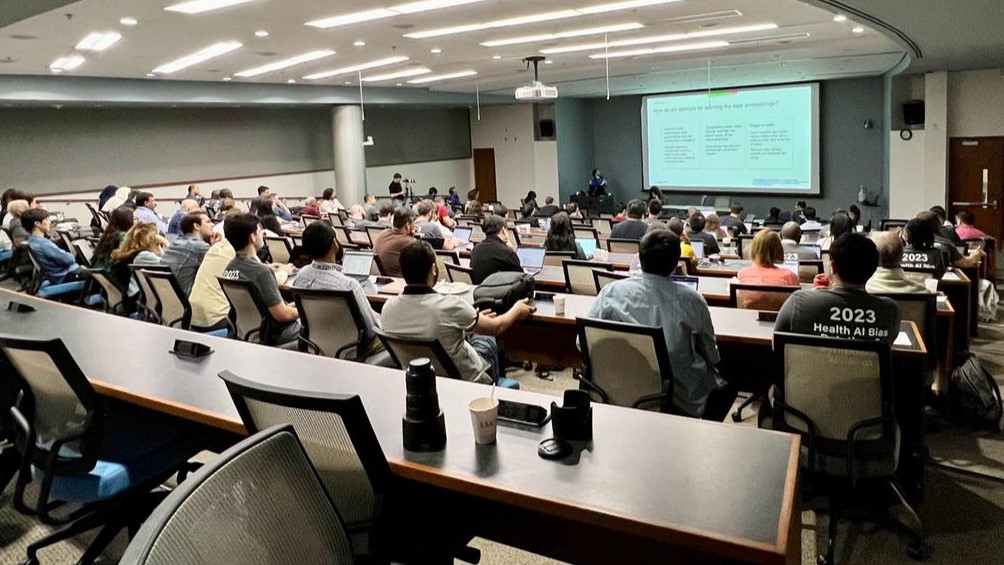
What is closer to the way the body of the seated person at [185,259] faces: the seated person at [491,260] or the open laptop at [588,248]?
the open laptop

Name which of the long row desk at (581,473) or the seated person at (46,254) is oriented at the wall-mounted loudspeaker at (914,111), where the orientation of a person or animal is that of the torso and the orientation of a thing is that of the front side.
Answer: the seated person

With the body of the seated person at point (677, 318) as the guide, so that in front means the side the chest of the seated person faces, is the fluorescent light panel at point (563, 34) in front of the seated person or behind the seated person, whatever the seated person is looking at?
in front

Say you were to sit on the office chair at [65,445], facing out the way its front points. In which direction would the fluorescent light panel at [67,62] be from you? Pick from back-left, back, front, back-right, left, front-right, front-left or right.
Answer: front-left

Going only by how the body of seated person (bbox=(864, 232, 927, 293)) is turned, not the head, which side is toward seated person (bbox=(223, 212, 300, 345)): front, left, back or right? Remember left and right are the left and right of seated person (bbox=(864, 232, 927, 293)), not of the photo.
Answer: left

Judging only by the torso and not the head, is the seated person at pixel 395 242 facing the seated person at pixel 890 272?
no

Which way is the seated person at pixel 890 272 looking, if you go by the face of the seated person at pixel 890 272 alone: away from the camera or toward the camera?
away from the camera

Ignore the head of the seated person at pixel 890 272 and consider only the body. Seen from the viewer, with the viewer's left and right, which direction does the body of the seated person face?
facing away from the viewer

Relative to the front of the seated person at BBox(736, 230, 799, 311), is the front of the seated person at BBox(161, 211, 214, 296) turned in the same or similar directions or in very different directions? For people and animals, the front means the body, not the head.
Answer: same or similar directions

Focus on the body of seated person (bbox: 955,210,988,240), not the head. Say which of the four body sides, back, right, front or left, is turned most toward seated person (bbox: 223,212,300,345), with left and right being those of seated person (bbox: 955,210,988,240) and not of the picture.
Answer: left

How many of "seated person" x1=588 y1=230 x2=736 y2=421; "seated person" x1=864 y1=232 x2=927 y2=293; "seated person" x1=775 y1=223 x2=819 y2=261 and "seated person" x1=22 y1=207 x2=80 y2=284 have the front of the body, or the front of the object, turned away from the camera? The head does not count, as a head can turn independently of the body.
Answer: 3

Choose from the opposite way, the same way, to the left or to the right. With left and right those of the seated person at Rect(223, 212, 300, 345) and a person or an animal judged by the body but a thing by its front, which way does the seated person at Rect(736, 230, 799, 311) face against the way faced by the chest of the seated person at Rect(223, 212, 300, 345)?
the same way

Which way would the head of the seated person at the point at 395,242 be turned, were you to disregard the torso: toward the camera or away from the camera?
away from the camera

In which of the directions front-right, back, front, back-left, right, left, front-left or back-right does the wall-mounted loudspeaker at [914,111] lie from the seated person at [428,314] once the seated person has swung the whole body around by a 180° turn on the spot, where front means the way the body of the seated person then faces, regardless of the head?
back

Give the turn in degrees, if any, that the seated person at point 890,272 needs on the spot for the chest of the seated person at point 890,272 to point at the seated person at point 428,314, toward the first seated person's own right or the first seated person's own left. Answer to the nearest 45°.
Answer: approximately 135° to the first seated person's own left

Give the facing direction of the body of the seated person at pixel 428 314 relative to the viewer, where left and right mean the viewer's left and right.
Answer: facing away from the viewer and to the right of the viewer

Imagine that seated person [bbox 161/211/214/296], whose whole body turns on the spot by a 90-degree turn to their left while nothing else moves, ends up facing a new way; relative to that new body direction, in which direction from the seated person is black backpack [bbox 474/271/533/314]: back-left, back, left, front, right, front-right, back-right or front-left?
back

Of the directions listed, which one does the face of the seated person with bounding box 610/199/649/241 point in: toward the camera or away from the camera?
away from the camera

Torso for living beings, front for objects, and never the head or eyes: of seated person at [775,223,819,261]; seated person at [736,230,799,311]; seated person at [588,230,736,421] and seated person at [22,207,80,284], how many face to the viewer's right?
1

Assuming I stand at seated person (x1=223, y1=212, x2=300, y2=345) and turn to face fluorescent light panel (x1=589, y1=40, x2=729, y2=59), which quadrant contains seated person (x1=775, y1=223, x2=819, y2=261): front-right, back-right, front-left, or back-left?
front-right
